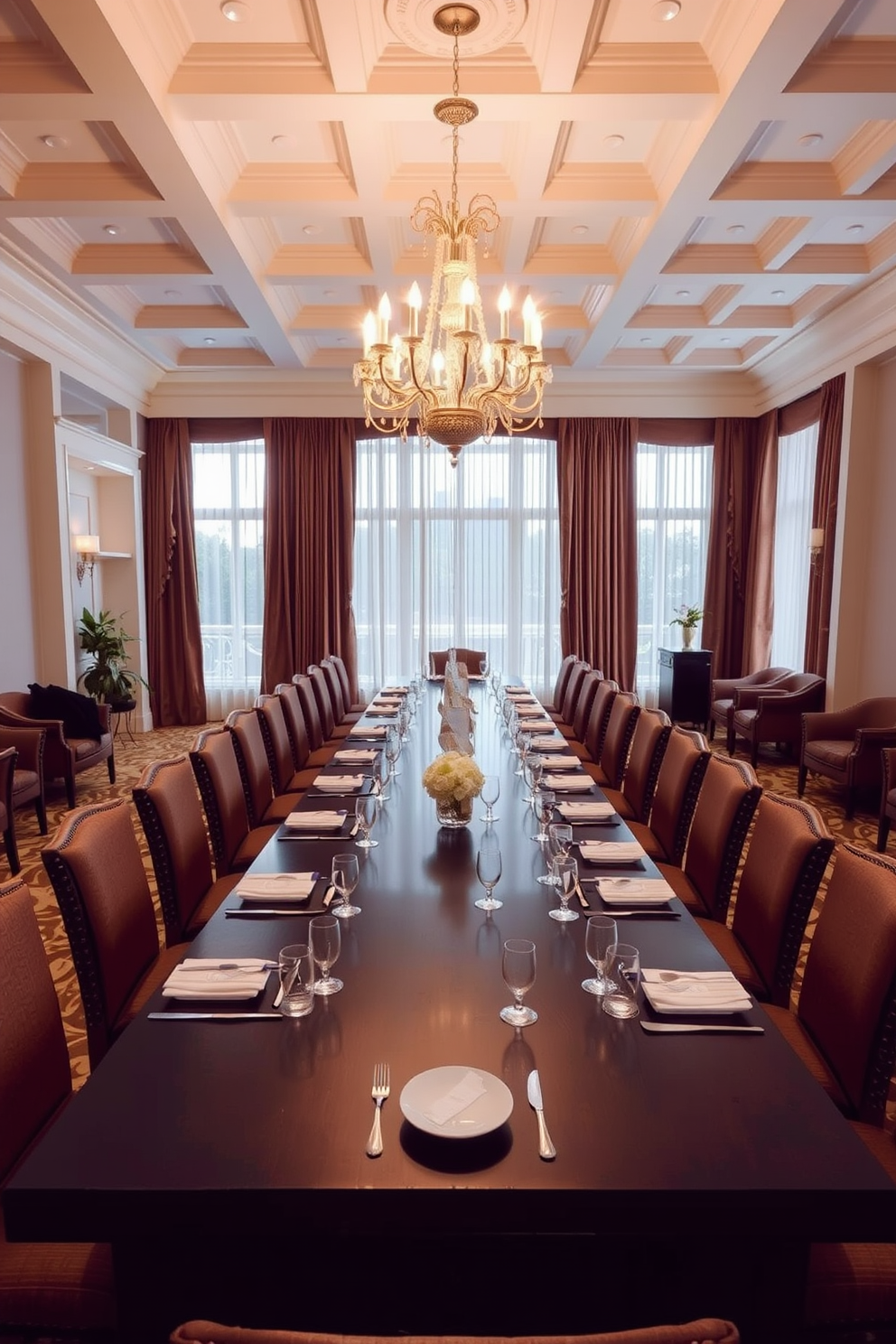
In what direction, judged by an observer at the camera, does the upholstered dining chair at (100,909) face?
facing the viewer and to the right of the viewer

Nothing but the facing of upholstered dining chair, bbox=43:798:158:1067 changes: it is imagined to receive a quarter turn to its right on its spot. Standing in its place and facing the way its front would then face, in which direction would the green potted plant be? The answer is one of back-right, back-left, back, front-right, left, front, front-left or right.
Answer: back-right

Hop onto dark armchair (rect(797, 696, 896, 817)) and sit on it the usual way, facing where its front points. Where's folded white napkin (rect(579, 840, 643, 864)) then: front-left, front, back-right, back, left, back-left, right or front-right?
front-left

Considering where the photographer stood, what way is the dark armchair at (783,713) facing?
facing the viewer and to the left of the viewer

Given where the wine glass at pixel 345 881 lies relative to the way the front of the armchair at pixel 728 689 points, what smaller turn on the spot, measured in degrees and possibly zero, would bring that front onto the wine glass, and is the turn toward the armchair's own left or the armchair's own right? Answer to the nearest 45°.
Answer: approximately 45° to the armchair's own left

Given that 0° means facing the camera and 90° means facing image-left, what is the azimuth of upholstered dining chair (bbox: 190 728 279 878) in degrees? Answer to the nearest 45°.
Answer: approximately 315°

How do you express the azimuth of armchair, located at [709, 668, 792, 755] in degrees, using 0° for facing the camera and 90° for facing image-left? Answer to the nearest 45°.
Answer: approximately 45°

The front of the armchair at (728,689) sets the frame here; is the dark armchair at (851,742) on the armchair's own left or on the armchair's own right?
on the armchair's own left

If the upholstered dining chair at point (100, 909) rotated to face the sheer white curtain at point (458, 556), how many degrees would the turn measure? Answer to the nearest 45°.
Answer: approximately 90° to its left

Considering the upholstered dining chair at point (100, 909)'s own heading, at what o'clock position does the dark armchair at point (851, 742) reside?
The dark armchair is roughly at 10 o'clock from the upholstered dining chair.

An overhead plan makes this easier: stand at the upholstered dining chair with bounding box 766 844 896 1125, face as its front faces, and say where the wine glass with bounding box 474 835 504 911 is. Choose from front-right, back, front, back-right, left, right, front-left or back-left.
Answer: front-right

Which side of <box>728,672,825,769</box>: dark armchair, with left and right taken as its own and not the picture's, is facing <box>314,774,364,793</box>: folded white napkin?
front

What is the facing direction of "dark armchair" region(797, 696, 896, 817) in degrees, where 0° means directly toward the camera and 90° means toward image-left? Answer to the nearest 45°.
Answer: approximately 45°

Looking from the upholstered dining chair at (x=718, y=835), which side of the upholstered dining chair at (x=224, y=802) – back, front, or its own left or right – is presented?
front

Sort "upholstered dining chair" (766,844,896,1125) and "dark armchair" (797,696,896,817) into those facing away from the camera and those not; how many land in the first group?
0

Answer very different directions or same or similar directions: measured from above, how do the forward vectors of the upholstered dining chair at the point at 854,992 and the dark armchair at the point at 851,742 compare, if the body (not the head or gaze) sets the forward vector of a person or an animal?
same or similar directions

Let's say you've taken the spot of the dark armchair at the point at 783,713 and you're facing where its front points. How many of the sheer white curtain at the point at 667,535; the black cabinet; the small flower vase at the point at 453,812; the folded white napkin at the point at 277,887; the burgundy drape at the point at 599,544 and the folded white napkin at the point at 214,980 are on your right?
3

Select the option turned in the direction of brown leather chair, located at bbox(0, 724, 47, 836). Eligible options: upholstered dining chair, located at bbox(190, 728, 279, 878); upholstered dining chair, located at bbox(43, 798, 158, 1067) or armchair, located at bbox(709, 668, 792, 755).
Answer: the armchair

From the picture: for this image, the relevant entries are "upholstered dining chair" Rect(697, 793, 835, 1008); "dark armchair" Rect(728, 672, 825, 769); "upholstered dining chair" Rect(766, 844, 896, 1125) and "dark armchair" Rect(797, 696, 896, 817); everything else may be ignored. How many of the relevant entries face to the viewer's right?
0

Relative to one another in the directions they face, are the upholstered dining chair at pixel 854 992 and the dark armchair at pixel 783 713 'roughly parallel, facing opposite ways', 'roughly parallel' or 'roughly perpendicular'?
roughly parallel
